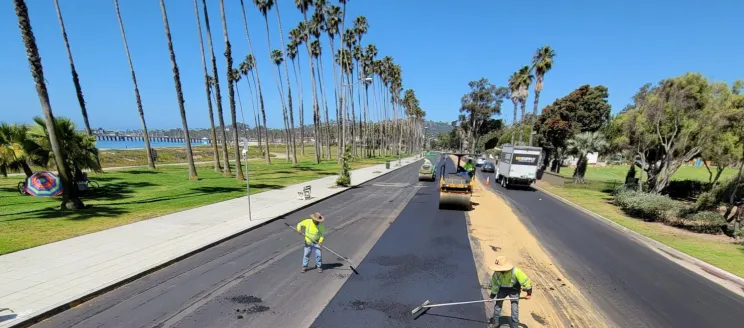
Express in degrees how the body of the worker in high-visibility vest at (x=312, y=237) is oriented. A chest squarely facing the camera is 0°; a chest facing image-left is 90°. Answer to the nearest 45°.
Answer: approximately 315°

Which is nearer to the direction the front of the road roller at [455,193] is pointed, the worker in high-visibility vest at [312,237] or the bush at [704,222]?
the worker in high-visibility vest

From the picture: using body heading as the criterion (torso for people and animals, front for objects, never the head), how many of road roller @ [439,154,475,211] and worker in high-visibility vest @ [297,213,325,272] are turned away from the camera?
0

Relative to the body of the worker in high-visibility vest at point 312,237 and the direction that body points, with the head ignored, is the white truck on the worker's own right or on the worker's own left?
on the worker's own left

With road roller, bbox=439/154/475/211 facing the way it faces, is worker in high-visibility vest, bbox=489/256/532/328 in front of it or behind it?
in front

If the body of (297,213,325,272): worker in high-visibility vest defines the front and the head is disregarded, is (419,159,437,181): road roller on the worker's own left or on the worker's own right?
on the worker's own left

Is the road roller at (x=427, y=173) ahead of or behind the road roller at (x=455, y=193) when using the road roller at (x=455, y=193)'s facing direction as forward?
behind

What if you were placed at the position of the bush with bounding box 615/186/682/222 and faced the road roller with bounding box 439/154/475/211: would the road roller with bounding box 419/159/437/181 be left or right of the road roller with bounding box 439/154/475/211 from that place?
right

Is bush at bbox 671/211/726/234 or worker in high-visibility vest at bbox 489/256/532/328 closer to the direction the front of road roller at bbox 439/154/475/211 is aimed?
the worker in high-visibility vest

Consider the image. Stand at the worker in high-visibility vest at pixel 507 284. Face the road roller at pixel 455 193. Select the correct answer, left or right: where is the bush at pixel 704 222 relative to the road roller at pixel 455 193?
right
